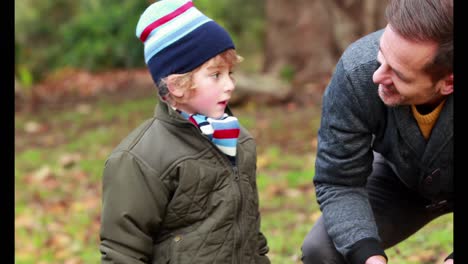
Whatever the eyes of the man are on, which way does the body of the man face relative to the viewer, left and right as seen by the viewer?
facing the viewer and to the left of the viewer

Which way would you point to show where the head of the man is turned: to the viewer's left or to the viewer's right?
to the viewer's left

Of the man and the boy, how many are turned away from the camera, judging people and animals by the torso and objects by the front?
0

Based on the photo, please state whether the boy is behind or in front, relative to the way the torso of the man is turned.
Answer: in front

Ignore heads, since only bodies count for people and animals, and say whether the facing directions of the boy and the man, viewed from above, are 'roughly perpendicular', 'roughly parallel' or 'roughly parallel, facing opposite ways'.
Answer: roughly perpendicular

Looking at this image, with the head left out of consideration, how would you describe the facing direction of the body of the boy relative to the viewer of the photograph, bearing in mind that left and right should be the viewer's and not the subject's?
facing the viewer and to the right of the viewer
